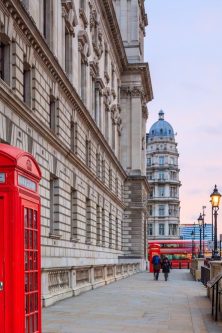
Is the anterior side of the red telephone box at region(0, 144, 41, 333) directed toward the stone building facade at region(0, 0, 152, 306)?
no

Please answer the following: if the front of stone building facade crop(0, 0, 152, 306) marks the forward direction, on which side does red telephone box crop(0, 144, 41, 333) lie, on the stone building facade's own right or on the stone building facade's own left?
on the stone building facade's own right

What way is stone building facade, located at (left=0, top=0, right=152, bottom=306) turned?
to the viewer's right
